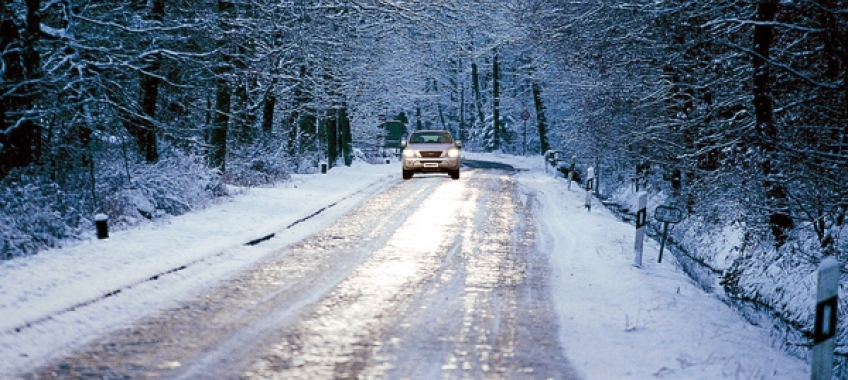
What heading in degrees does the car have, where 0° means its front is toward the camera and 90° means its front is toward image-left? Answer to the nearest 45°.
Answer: approximately 0°

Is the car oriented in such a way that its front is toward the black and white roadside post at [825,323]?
yes

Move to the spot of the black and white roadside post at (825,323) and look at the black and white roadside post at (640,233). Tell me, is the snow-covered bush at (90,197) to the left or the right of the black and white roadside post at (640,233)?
left

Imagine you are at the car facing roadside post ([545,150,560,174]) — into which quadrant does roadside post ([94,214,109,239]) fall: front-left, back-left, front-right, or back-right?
back-right

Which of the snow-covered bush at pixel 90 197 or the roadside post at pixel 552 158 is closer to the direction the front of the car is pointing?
the snow-covered bush

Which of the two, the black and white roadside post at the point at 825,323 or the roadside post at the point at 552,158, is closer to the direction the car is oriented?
the black and white roadside post

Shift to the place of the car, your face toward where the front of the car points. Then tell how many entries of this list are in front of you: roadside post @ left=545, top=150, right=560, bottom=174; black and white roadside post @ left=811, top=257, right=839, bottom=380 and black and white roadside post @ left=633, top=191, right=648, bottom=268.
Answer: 2

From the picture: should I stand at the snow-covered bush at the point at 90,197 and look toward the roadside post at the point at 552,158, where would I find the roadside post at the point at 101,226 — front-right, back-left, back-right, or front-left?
back-right

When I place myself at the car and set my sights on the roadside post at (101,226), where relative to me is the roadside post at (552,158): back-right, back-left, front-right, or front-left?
back-left

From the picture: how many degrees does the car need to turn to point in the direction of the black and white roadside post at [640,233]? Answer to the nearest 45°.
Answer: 0° — it already faces it

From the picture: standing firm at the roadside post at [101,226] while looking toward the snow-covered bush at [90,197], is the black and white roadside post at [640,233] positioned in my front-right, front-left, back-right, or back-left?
back-right

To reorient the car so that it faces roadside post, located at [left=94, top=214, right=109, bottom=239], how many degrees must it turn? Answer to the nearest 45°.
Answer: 0° — it already faces it

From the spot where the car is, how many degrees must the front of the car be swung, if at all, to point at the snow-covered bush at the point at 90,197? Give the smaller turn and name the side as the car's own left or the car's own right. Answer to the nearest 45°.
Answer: approximately 45° to the car's own right

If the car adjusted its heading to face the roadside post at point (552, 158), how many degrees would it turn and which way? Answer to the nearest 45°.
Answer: approximately 135° to its left
